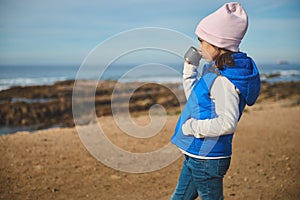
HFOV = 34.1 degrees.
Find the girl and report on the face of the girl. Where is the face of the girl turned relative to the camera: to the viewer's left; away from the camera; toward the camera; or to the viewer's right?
to the viewer's left

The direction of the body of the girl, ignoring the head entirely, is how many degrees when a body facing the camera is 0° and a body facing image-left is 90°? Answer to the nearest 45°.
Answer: approximately 90°
